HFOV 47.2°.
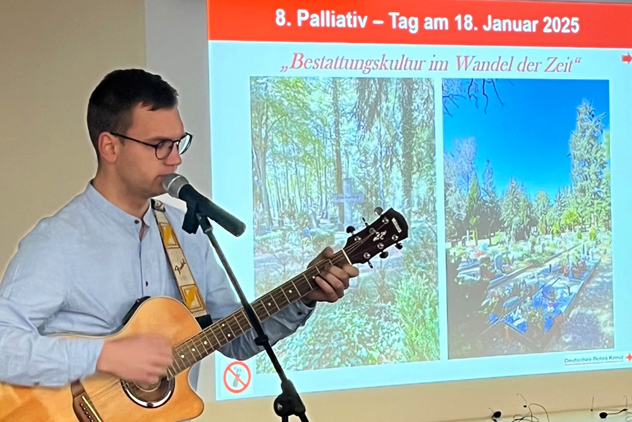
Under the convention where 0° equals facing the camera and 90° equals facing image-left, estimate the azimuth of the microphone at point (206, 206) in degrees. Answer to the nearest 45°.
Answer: approximately 90°

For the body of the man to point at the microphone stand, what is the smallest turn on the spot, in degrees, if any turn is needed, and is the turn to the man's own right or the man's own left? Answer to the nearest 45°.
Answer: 0° — they already face it

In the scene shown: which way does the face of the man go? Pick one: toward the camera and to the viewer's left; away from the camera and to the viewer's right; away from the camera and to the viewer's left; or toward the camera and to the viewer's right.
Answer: toward the camera and to the viewer's right

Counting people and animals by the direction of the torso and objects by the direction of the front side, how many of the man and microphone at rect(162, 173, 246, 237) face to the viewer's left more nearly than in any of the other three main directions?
1

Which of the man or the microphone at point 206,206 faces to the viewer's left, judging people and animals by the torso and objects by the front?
the microphone

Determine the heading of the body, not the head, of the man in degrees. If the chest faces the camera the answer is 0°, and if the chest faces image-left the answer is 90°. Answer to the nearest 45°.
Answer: approximately 315°
